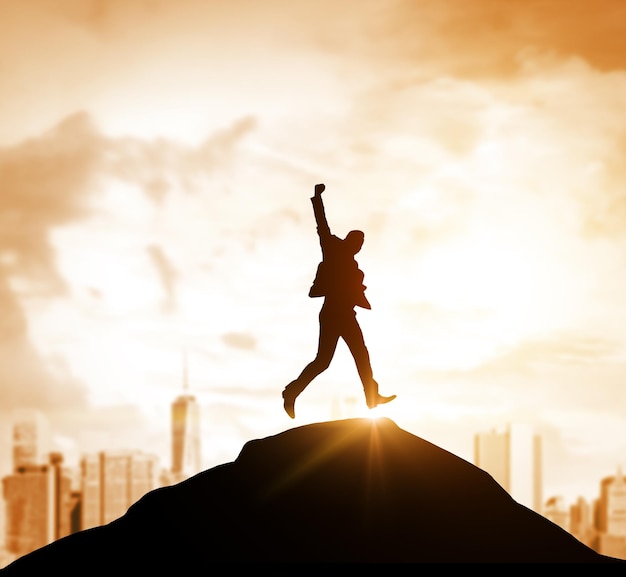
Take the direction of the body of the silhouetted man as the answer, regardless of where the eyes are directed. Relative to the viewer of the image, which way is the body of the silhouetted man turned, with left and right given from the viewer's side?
facing to the right of the viewer
